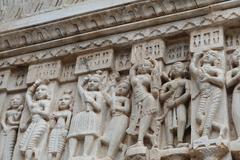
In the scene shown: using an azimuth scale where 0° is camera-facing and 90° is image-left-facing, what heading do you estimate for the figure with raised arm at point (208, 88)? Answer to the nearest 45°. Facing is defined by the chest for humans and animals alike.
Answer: approximately 45°

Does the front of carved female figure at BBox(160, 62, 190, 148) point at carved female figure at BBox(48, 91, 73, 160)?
no

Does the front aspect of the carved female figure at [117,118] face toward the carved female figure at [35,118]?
no

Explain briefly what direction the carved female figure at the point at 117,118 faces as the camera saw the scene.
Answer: facing the viewer and to the left of the viewer

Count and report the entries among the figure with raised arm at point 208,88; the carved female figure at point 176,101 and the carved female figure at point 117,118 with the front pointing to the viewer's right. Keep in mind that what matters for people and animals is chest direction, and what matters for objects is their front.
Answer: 0

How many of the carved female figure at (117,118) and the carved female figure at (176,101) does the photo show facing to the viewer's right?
0

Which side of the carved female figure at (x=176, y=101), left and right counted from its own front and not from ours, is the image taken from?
front

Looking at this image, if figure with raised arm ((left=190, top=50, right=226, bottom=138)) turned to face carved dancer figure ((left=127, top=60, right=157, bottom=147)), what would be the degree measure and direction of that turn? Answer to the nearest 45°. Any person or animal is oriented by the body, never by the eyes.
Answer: approximately 45° to its right

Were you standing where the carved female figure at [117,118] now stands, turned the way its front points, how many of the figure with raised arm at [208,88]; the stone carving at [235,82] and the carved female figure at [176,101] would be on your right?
0

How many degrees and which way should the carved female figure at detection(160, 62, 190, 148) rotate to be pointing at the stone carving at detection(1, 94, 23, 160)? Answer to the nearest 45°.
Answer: approximately 90° to its right

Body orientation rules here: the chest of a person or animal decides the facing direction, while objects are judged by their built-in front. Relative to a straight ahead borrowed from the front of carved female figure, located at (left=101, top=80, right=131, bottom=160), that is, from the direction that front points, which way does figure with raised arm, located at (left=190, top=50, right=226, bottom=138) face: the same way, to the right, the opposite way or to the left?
the same way
